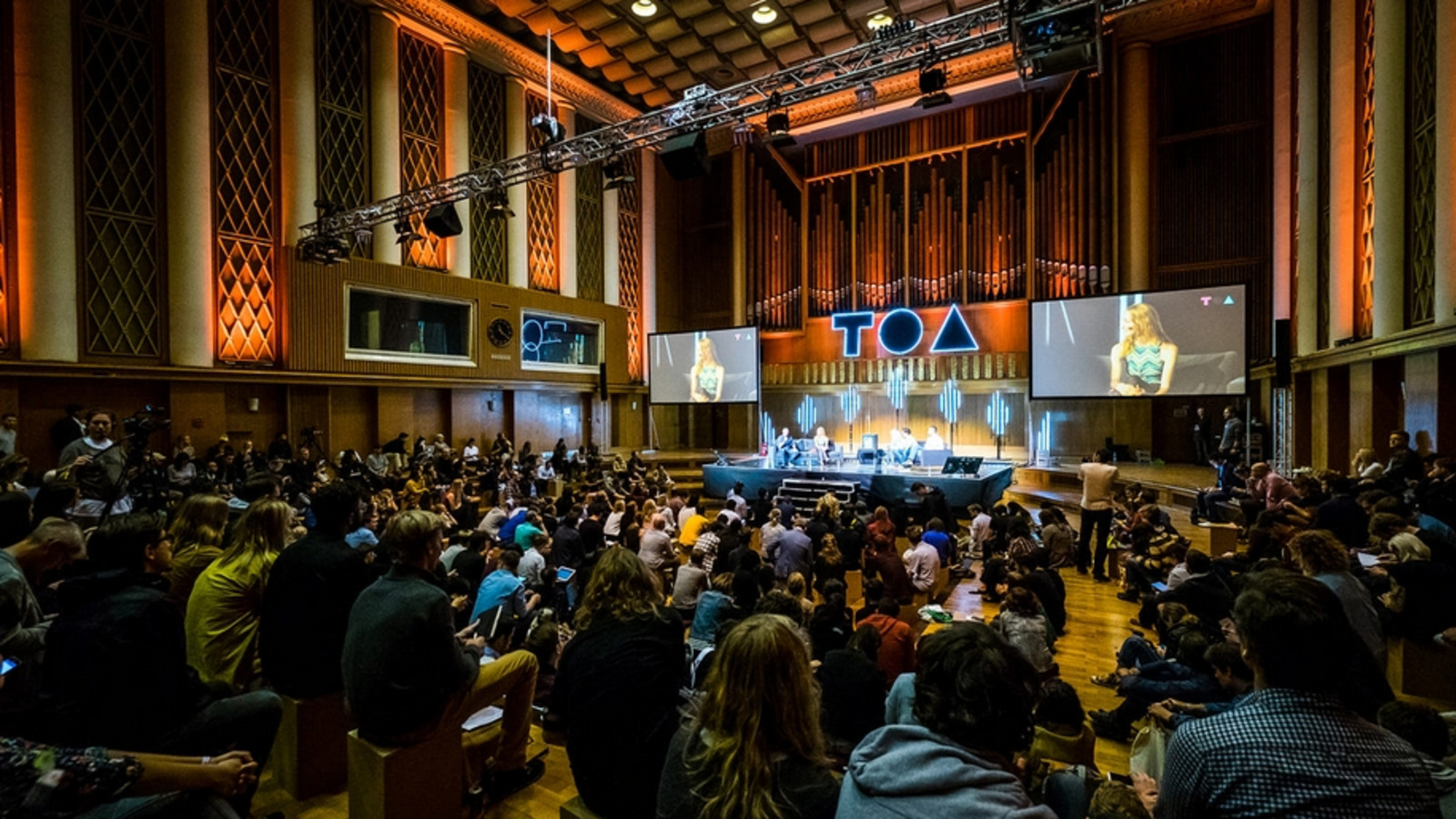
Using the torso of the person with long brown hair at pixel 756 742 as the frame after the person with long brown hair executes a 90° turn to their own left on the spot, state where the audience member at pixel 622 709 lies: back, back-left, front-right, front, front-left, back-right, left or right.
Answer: front-right

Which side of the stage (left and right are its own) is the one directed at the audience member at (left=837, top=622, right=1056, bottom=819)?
front

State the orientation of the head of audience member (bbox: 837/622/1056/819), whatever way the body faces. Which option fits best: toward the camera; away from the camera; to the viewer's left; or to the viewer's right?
away from the camera

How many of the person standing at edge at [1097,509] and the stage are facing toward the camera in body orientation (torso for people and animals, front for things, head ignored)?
1

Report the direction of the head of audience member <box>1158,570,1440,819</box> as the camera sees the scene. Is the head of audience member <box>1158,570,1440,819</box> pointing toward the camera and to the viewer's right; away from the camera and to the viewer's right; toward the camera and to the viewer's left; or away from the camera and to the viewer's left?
away from the camera and to the viewer's left

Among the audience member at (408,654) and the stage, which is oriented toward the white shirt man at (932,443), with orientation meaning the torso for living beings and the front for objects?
the audience member

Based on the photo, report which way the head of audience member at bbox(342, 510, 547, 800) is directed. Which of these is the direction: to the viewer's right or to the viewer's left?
to the viewer's right

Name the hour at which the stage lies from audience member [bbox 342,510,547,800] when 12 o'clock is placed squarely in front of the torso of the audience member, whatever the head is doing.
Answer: The stage is roughly at 12 o'clock from the audience member.

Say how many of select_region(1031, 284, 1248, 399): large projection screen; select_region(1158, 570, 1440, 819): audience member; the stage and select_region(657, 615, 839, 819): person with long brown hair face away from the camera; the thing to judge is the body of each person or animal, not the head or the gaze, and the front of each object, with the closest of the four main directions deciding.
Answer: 2

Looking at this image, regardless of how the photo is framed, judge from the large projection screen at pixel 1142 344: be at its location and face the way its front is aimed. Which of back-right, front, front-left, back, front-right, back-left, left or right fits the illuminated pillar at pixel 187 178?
front

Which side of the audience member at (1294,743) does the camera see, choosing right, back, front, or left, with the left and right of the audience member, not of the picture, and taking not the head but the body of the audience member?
back

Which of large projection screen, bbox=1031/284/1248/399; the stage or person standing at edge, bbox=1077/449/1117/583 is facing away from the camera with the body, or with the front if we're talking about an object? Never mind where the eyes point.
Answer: the person standing at edge

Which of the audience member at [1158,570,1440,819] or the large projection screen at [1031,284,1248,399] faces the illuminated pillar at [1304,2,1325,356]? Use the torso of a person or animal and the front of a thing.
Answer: the audience member

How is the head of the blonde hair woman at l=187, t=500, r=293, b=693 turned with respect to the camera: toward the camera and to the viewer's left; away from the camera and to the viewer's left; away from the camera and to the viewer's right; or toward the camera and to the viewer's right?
away from the camera and to the viewer's right

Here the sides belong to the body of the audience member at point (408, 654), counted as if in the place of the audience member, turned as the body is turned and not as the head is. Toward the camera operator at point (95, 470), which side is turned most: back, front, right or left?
left

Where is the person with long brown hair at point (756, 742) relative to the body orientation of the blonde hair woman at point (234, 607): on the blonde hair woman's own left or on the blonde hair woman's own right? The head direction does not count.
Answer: on the blonde hair woman's own right
